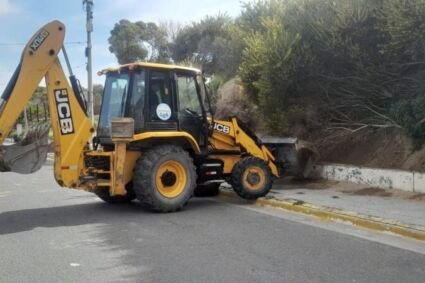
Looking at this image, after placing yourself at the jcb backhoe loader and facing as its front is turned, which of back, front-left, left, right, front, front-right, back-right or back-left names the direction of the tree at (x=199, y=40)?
front-left

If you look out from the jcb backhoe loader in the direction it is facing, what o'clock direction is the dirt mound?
The dirt mound is roughly at 1 o'clock from the jcb backhoe loader.

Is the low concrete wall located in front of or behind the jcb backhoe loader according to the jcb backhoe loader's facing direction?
in front

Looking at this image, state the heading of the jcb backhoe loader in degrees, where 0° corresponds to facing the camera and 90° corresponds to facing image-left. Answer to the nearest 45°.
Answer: approximately 225°
